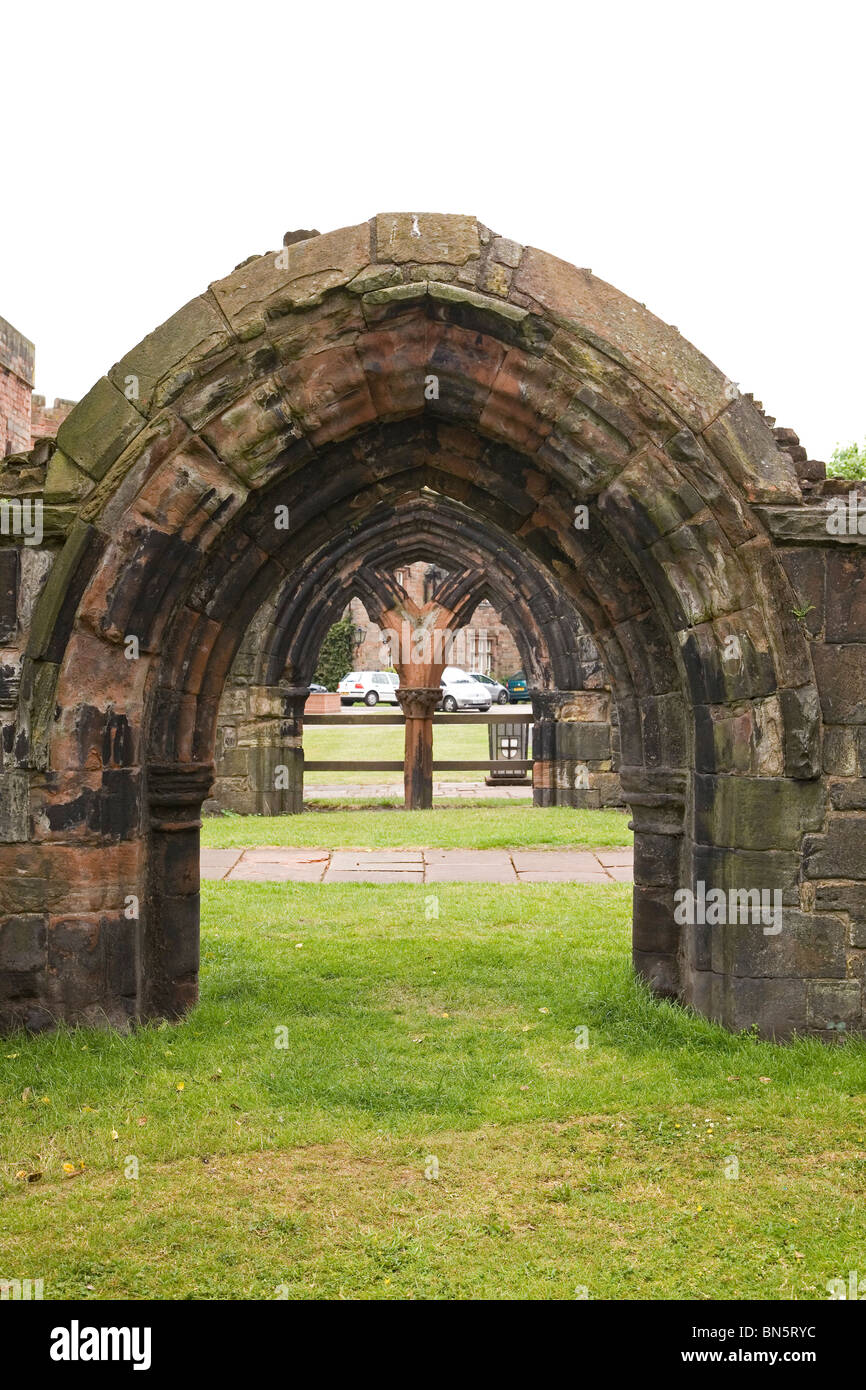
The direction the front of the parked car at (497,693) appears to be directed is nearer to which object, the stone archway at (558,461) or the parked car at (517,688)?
the stone archway

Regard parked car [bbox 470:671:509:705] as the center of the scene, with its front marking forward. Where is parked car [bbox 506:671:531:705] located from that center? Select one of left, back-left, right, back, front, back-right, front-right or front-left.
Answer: front
